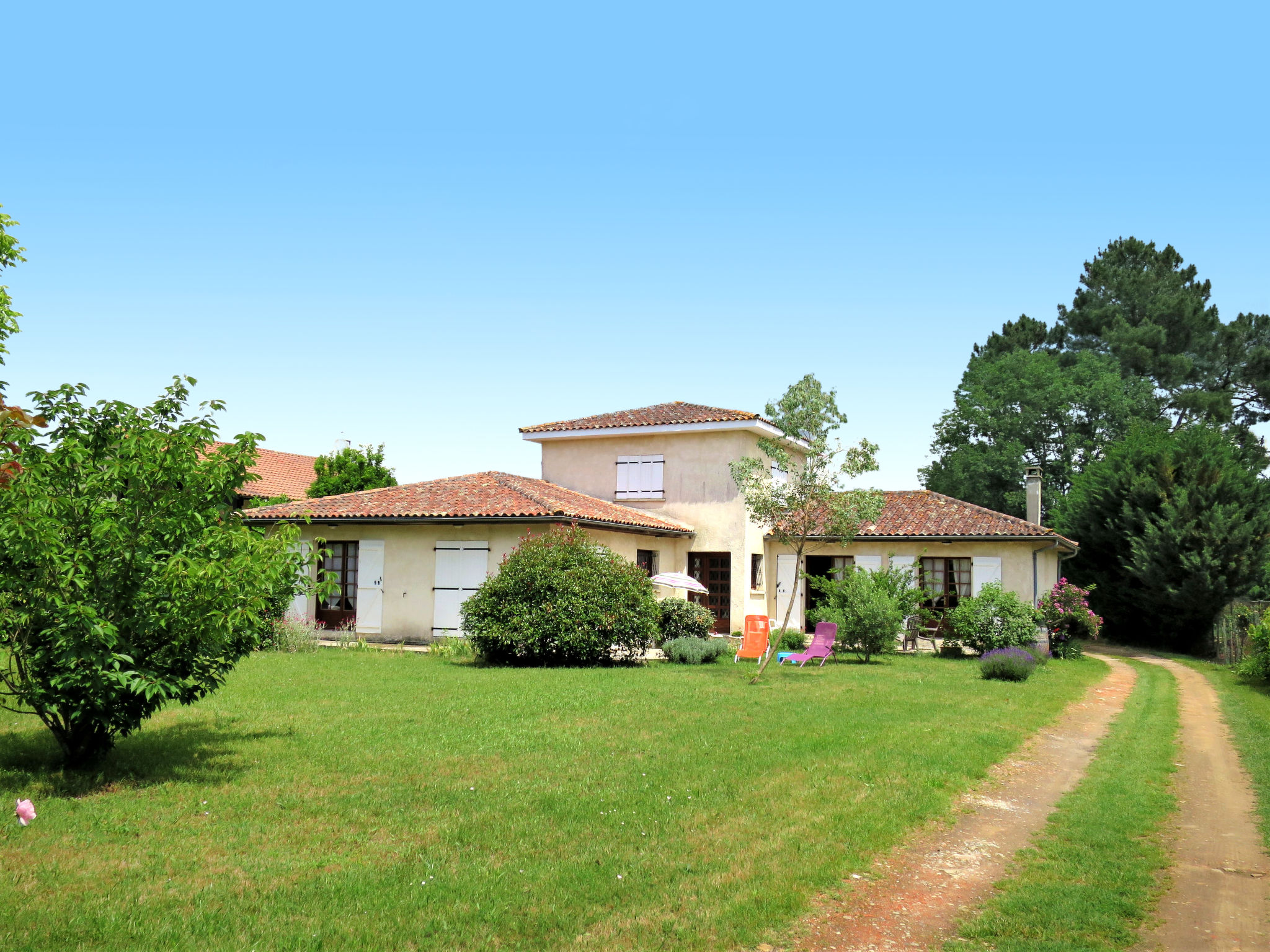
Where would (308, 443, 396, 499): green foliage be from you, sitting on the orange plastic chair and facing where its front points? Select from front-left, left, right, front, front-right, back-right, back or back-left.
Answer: right

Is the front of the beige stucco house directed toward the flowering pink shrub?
no

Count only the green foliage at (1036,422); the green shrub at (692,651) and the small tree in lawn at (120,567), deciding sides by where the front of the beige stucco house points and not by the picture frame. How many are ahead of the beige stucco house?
2

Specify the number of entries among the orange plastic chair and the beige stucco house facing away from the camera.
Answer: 0

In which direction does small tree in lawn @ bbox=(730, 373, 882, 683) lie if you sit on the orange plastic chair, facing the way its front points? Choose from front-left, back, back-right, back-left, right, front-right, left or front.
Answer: front-left

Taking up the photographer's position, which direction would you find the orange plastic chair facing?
facing the viewer and to the left of the viewer

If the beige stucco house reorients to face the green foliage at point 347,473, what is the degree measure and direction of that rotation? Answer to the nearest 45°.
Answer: approximately 135° to its right

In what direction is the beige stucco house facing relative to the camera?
toward the camera

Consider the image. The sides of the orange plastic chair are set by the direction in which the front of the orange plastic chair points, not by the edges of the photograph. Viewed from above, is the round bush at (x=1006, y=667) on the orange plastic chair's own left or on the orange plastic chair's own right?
on the orange plastic chair's own left
